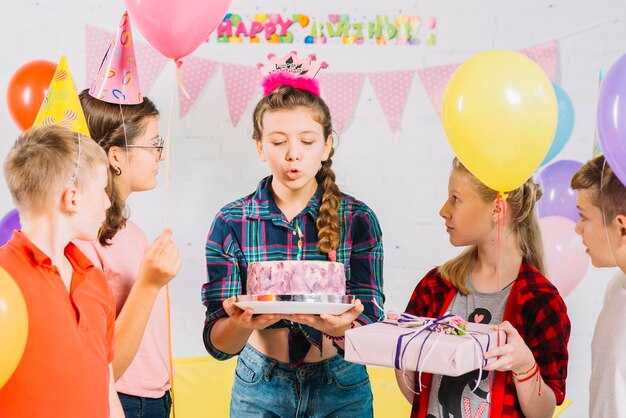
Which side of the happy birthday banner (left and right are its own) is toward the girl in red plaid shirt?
front

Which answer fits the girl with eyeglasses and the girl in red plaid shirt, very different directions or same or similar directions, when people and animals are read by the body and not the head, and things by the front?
very different directions

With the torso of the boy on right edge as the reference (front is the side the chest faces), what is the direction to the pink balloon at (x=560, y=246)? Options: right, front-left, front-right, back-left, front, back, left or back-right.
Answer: right

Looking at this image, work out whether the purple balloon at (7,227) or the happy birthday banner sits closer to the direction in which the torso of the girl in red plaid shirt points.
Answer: the purple balloon

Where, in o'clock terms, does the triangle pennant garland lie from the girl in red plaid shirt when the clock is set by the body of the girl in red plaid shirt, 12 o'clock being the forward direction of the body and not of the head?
The triangle pennant garland is roughly at 3 o'clock from the girl in red plaid shirt.

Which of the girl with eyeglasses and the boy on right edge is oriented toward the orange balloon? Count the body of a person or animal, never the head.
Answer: the boy on right edge

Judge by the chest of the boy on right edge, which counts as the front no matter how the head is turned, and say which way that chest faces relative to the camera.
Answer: to the viewer's left

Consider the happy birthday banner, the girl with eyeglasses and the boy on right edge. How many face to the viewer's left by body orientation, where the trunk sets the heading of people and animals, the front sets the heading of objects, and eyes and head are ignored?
1

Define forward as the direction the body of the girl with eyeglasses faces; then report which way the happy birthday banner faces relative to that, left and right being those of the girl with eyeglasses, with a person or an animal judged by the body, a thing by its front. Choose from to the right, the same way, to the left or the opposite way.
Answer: to the right

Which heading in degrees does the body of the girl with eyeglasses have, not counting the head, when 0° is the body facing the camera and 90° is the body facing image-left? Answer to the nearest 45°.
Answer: approximately 270°

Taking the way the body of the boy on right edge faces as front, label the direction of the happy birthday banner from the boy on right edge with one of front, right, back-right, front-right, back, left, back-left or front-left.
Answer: front-right

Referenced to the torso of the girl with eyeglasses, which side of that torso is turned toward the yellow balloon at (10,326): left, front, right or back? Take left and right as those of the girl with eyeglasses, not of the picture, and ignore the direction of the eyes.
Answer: right

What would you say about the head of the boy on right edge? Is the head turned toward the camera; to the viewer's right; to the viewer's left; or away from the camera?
to the viewer's left

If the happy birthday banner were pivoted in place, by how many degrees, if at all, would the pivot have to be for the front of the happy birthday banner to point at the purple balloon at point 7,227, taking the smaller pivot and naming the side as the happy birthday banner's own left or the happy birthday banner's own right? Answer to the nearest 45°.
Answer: approximately 45° to the happy birthday banner's own right
